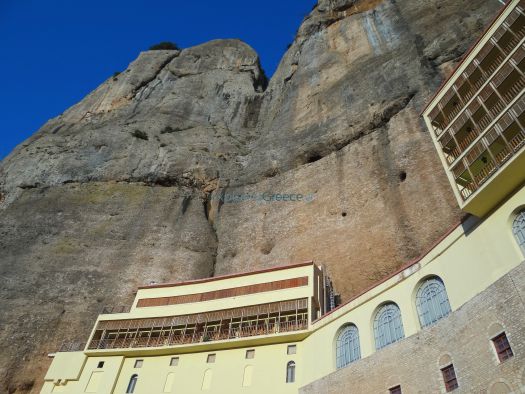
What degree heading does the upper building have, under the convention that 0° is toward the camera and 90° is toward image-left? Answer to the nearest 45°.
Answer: approximately 45°
